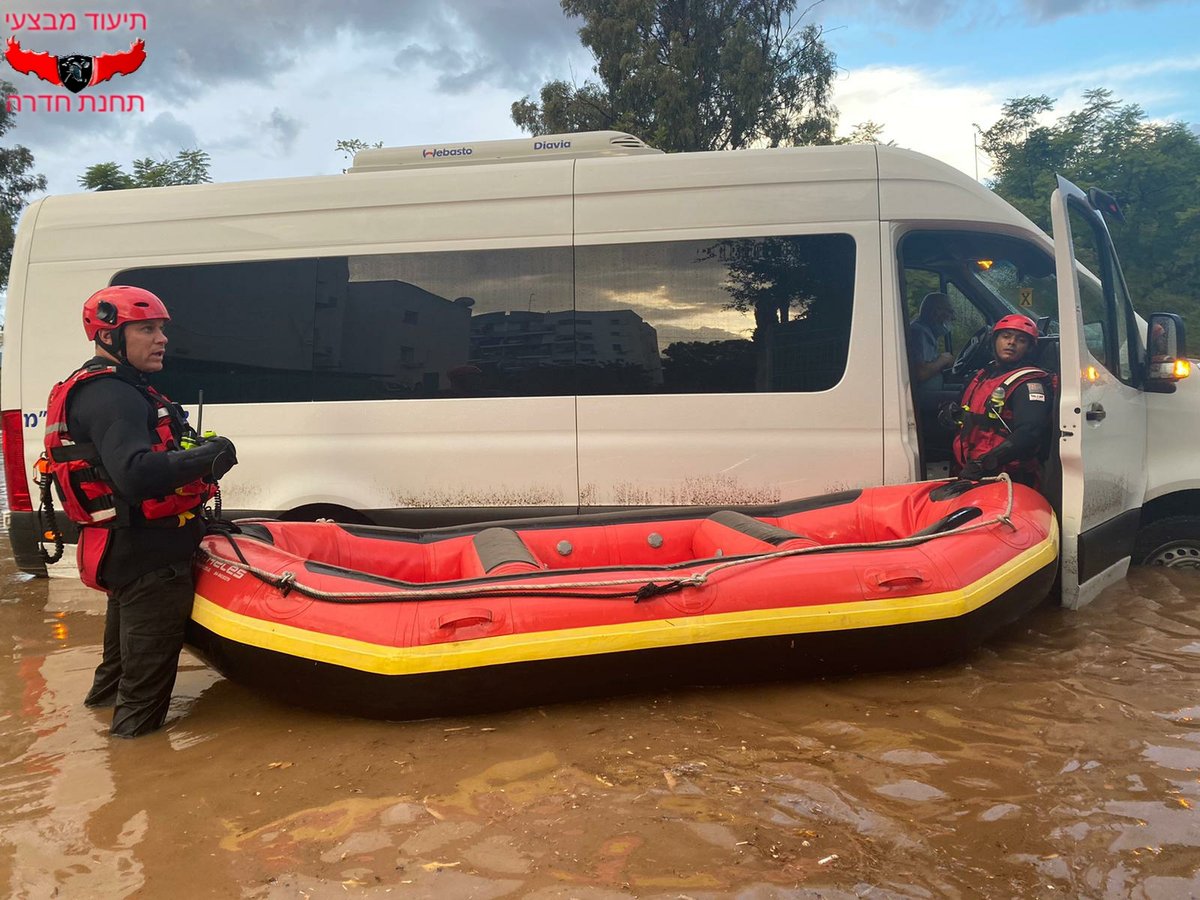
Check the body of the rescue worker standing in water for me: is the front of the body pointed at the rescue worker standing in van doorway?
yes

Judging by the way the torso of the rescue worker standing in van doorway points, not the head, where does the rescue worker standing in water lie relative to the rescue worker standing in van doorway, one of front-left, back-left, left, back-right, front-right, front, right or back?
front

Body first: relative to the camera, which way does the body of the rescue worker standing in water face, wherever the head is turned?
to the viewer's right

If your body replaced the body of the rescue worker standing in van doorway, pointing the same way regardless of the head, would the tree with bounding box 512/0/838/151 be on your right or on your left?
on your right

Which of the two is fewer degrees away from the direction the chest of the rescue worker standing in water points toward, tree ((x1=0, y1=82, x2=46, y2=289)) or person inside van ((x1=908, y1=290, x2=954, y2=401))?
the person inside van

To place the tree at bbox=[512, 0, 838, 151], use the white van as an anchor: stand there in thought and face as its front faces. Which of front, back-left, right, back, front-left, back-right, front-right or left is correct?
left

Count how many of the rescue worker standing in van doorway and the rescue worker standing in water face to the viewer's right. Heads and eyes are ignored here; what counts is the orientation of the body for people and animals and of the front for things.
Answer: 1

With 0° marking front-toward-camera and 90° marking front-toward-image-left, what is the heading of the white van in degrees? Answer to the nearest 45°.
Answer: approximately 270°

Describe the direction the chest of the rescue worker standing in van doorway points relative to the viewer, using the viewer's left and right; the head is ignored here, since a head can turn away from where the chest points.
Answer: facing the viewer and to the left of the viewer

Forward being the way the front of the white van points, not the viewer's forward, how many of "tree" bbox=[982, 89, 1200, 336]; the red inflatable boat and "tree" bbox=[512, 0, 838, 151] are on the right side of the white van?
1

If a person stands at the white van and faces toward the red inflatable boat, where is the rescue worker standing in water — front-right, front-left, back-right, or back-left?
front-right
